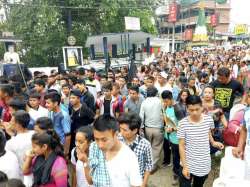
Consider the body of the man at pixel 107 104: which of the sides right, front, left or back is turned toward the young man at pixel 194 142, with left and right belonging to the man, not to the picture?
front

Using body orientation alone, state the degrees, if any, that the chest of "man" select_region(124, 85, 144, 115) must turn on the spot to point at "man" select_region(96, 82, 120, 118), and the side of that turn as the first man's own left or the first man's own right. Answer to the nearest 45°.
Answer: approximately 90° to the first man's own right

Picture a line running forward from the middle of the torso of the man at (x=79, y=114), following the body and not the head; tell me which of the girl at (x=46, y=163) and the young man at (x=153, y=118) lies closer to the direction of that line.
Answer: the girl

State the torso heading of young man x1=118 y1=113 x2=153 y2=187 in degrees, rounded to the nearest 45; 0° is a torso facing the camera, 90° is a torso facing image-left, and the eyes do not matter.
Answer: approximately 45°

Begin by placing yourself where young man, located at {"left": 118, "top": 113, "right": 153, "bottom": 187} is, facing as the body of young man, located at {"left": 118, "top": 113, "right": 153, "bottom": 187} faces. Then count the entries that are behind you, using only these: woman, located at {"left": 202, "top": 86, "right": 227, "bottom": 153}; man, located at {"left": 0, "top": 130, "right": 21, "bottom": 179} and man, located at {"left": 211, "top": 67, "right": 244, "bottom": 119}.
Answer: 2

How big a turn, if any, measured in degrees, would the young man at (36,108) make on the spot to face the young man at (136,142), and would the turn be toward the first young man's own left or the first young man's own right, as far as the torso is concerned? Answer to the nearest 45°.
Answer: approximately 90° to the first young man's own left

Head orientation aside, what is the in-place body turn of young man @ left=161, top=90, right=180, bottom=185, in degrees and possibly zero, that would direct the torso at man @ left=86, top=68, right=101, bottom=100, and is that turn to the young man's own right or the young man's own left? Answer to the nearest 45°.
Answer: approximately 90° to the young man's own right

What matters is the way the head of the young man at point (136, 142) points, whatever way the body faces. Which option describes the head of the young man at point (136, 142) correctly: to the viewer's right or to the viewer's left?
to the viewer's left
